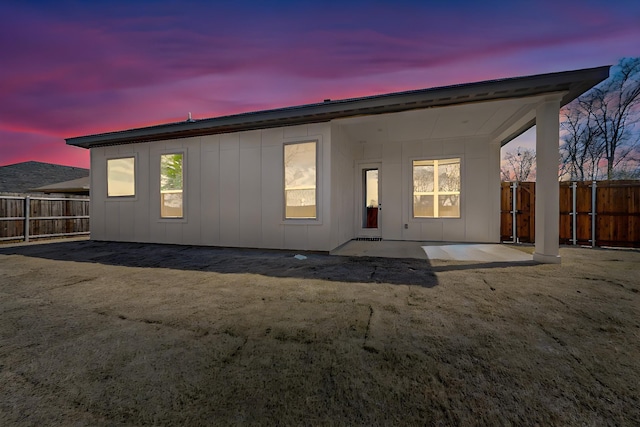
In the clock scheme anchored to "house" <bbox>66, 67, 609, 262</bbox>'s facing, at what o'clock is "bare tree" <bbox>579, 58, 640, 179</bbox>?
The bare tree is roughly at 2 o'clock from the house.

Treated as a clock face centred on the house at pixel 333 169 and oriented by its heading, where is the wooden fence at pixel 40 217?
The wooden fence is roughly at 9 o'clock from the house.

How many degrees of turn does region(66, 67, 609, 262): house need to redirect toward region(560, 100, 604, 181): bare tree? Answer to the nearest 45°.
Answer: approximately 45° to its right

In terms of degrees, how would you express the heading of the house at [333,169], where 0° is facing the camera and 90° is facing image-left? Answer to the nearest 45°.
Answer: approximately 180°
